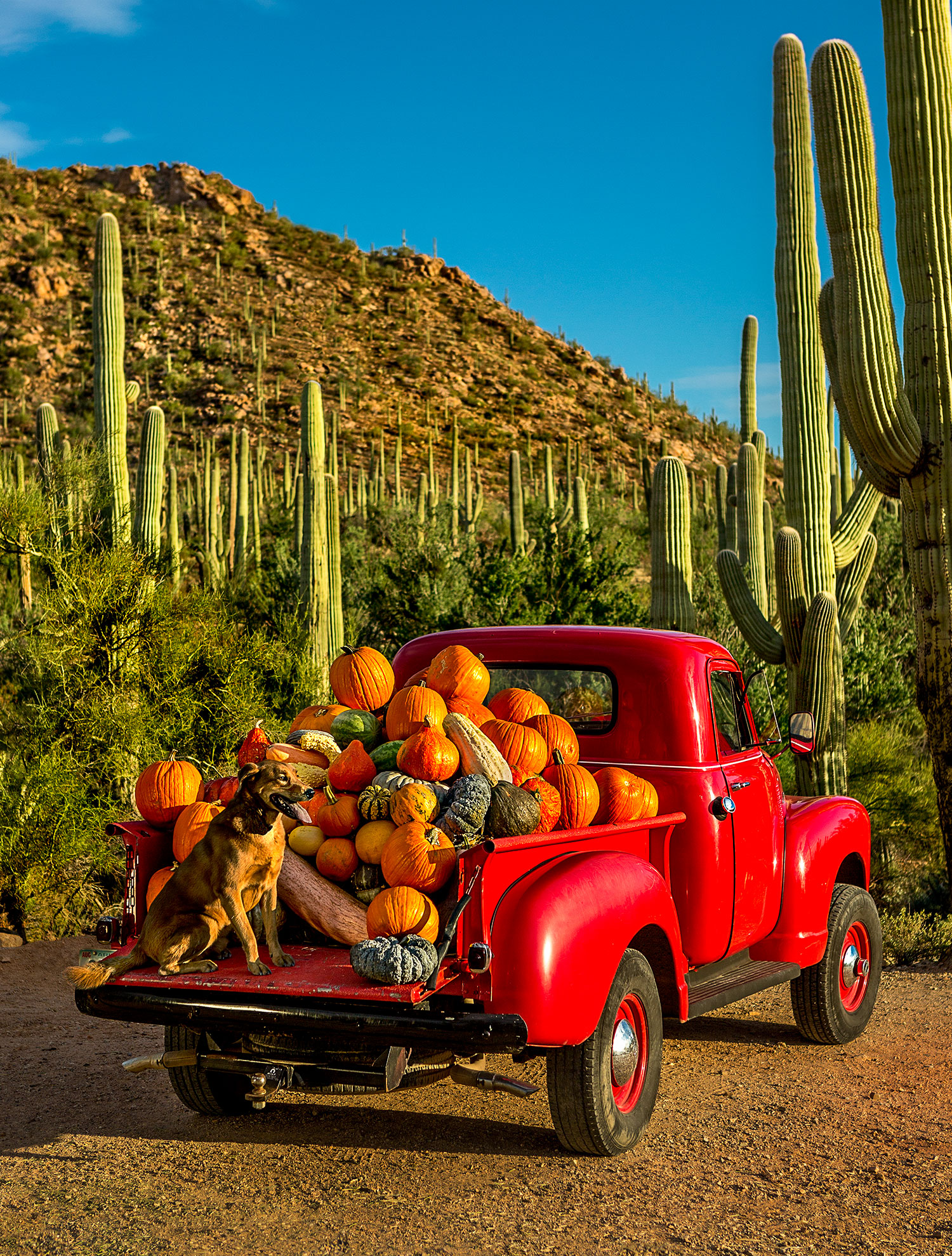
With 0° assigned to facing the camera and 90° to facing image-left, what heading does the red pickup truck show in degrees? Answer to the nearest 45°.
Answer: approximately 225°

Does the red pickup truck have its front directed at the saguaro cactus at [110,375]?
no

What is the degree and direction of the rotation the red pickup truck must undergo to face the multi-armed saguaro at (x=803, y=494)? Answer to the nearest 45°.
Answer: approximately 45° to its left

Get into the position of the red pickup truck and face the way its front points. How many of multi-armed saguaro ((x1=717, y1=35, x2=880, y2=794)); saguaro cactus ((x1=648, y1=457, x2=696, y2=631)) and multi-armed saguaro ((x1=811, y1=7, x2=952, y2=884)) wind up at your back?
0

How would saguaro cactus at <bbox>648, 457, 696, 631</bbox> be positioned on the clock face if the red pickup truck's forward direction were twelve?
The saguaro cactus is roughly at 11 o'clock from the red pickup truck.

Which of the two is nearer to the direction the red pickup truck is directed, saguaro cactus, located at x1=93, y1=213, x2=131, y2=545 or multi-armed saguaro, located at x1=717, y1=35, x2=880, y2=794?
the multi-armed saguaro

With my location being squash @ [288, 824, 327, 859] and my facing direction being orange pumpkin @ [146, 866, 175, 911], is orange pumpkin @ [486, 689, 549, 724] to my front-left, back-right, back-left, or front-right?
back-right

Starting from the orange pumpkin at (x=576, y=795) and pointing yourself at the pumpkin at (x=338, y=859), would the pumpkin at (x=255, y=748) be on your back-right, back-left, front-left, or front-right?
front-right

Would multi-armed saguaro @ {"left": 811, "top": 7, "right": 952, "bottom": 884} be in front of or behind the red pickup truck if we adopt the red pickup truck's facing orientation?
in front
